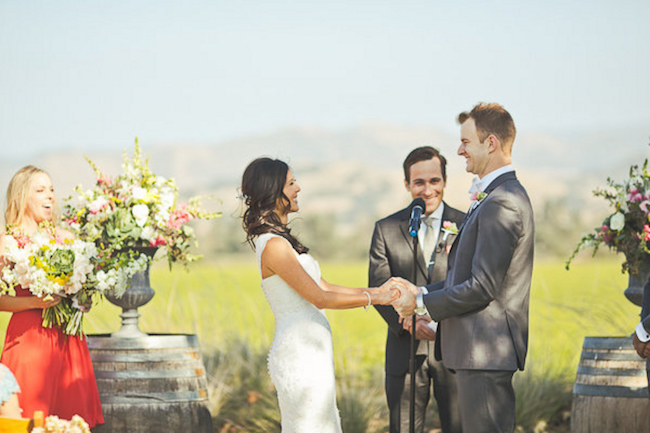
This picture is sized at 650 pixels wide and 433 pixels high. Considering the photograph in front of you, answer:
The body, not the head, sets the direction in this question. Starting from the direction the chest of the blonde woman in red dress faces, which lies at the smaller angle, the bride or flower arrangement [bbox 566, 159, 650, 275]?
the bride

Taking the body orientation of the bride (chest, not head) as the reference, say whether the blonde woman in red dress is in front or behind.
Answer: behind

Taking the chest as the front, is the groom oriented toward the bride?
yes

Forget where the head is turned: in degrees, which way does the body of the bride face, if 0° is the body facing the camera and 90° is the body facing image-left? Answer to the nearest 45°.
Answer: approximately 270°

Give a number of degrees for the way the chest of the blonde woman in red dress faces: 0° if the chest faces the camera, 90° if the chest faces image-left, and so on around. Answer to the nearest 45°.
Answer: approximately 315°

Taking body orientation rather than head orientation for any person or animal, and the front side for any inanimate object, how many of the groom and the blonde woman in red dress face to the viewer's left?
1

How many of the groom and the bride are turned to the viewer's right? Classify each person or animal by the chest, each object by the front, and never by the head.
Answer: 1

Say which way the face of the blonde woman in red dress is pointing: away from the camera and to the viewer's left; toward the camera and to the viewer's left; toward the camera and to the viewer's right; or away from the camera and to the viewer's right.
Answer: toward the camera and to the viewer's right

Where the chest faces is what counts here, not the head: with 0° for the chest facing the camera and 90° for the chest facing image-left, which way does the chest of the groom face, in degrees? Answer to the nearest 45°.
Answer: approximately 90°

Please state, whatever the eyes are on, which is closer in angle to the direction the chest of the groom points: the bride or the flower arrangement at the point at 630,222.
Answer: the bride

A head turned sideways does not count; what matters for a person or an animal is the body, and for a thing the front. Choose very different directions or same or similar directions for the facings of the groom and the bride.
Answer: very different directions
